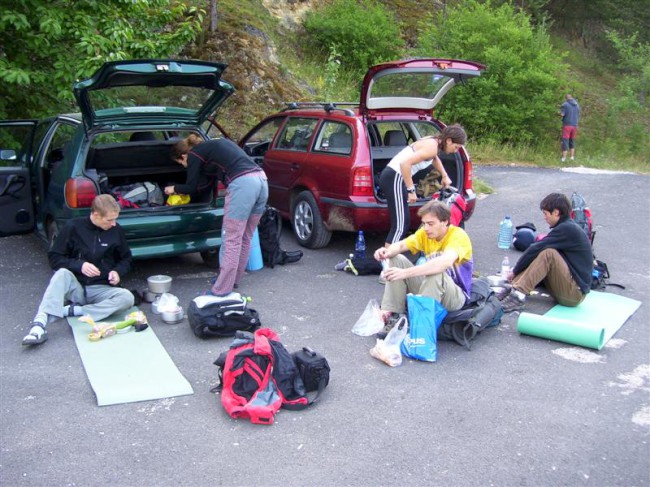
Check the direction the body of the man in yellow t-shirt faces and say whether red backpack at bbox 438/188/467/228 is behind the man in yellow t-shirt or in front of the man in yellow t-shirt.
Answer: behind

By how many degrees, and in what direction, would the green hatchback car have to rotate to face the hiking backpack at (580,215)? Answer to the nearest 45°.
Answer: approximately 135° to its right

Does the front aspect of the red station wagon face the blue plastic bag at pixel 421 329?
no

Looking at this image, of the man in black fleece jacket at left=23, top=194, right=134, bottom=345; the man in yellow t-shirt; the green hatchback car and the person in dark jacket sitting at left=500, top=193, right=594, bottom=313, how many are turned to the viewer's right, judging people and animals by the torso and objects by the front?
0

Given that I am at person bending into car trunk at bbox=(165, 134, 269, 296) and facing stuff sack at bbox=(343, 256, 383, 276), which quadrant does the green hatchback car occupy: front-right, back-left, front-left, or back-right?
back-left

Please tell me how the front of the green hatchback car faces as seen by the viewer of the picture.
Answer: facing away from the viewer and to the left of the viewer

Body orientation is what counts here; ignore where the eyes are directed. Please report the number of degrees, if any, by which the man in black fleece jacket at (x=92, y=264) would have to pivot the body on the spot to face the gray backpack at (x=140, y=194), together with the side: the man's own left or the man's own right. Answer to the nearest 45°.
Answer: approximately 180°

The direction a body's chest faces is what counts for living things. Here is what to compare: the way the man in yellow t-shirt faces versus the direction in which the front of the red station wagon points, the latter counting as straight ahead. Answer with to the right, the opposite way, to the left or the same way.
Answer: to the left

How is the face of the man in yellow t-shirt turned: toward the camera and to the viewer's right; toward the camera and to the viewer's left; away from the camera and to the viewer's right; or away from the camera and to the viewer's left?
toward the camera and to the viewer's left

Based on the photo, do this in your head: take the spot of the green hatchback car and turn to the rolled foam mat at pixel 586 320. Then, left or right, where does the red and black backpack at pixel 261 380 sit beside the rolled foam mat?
right

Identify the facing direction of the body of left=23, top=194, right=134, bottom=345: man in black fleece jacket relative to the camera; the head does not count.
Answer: toward the camera

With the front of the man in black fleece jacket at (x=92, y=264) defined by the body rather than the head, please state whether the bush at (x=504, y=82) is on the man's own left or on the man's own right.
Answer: on the man's own left

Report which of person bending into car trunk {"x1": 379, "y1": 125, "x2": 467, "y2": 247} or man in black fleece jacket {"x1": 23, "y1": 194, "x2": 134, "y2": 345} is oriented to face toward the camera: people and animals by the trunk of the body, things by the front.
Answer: the man in black fleece jacket

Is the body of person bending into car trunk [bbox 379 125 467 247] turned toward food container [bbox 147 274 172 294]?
no

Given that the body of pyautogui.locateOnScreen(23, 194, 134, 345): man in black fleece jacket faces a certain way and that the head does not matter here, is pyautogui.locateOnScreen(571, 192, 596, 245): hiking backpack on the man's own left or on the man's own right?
on the man's own left

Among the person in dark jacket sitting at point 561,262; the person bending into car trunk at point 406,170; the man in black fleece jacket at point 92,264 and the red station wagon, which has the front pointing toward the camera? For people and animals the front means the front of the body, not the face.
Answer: the man in black fleece jacket

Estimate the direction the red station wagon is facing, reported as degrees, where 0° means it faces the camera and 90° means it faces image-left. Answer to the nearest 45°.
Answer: approximately 135°

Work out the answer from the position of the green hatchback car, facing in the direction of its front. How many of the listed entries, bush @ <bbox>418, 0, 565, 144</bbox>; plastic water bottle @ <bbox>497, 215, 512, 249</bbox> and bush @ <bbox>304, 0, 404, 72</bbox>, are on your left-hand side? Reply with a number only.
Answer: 0

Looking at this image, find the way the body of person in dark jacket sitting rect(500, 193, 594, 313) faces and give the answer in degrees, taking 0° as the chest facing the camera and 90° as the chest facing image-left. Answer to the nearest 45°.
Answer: approximately 90°
